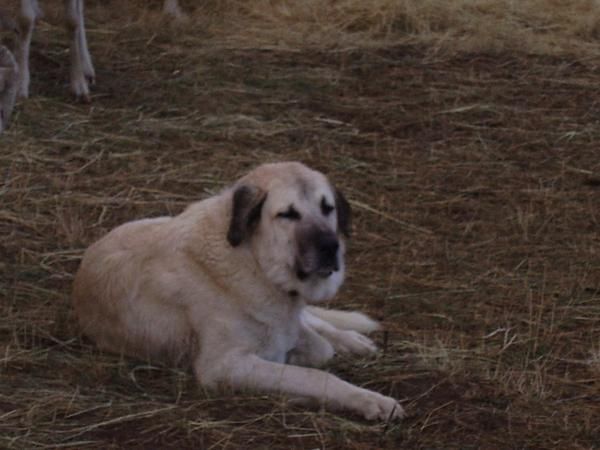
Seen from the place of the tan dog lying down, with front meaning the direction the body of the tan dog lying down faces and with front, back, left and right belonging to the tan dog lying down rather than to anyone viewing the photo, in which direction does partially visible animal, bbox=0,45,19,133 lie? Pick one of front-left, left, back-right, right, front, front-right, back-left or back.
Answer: back

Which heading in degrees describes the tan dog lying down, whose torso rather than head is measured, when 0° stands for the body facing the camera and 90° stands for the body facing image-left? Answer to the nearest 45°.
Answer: approximately 315°

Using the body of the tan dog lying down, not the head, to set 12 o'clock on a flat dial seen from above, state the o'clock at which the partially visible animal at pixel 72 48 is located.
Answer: The partially visible animal is roughly at 7 o'clock from the tan dog lying down.
